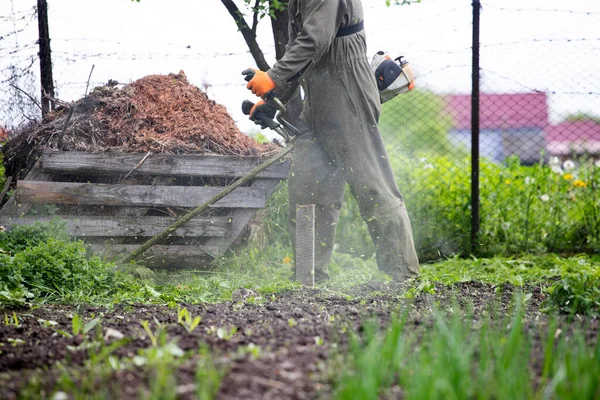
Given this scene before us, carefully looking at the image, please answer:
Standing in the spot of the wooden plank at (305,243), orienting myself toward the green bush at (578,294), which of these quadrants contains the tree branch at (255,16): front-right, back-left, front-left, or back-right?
back-left

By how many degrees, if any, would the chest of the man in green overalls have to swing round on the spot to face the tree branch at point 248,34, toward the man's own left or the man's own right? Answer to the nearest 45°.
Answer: approximately 45° to the man's own right

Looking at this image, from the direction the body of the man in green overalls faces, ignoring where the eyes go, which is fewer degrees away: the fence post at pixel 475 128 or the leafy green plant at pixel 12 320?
the leafy green plant

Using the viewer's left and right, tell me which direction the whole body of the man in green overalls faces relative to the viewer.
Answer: facing to the left of the viewer

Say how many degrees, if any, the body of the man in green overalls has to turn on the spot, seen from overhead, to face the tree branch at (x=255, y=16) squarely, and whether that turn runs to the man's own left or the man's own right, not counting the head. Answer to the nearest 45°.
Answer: approximately 45° to the man's own right

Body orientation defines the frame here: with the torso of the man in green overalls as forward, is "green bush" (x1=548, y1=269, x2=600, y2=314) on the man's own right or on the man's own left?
on the man's own left

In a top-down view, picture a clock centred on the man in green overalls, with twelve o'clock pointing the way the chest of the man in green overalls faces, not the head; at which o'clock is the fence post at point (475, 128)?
The fence post is roughly at 4 o'clock from the man in green overalls.
